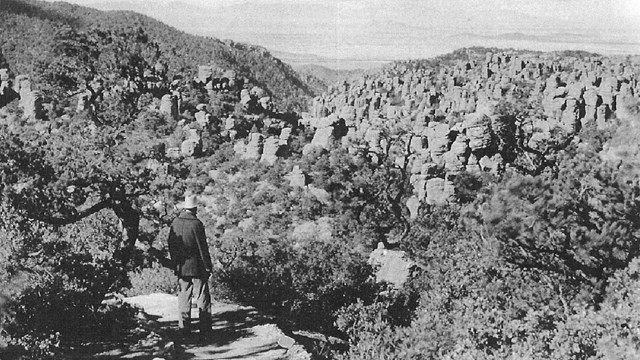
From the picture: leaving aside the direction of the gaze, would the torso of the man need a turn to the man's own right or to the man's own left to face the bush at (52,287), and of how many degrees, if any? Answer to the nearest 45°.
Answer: approximately 90° to the man's own left

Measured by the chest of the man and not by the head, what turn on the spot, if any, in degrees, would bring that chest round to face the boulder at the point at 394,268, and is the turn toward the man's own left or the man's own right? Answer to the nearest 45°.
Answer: approximately 45° to the man's own right

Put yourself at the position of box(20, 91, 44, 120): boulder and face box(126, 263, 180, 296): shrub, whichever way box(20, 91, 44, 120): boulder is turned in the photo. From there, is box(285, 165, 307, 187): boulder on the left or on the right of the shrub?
left

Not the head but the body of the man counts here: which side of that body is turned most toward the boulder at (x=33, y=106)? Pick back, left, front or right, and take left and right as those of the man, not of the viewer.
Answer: front

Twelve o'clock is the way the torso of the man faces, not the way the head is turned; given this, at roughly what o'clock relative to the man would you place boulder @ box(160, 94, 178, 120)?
The boulder is roughly at 12 o'clock from the man.

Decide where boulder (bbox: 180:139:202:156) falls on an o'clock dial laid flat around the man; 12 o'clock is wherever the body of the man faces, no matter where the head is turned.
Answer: The boulder is roughly at 12 o'clock from the man.

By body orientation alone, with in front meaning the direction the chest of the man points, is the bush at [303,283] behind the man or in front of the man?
in front

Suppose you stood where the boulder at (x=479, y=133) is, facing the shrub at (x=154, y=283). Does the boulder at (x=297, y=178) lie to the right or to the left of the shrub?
right

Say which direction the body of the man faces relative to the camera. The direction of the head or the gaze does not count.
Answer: away from the camera

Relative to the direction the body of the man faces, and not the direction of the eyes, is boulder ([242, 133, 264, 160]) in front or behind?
in front

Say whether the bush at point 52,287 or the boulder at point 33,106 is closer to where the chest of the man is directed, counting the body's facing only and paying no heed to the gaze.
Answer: the boulder

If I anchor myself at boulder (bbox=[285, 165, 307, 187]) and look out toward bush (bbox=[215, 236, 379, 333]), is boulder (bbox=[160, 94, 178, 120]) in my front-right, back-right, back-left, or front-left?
back-right
